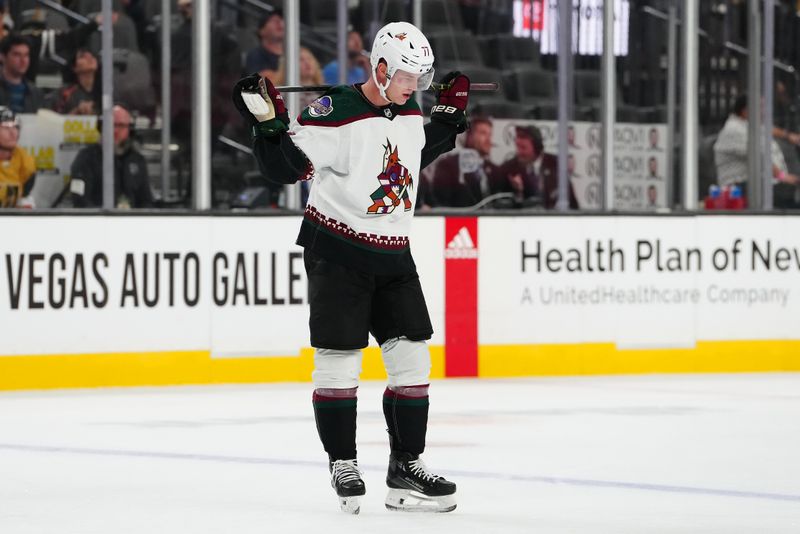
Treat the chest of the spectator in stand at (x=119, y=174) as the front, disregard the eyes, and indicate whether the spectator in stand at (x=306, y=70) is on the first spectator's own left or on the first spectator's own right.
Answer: on the first spectator's own left

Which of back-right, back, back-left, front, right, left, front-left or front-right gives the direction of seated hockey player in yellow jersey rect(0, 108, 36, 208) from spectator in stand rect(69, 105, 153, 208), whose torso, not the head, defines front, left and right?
right

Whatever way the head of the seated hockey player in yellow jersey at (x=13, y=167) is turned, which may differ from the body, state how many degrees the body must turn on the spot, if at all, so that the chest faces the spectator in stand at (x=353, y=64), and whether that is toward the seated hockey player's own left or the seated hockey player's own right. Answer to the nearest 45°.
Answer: approximately 90° to the seated hockey player's own left

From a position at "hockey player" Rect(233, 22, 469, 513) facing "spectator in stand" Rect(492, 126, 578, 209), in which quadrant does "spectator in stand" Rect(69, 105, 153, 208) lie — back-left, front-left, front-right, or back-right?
front-left

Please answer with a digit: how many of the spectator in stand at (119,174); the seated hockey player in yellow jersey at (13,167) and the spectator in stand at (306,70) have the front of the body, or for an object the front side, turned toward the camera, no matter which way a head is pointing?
3

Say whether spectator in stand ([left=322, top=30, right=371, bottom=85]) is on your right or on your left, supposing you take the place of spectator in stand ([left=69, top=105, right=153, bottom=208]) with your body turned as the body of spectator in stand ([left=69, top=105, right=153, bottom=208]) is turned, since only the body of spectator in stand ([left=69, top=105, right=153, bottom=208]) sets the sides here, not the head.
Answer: on your left

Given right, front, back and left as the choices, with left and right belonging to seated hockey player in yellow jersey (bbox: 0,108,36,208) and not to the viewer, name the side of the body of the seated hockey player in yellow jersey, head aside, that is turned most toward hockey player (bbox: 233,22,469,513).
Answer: front

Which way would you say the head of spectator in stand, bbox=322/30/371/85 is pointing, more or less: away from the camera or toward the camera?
toward the camera

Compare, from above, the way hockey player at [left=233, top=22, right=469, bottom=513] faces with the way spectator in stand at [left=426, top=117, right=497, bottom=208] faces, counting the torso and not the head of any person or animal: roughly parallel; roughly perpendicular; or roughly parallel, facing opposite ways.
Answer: roughly parallel

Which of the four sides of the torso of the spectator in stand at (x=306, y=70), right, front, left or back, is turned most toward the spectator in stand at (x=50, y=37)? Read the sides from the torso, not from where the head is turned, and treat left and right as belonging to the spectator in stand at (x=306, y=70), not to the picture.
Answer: right

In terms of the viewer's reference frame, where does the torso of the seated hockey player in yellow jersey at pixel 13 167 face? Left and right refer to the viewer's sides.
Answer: facing the viewer

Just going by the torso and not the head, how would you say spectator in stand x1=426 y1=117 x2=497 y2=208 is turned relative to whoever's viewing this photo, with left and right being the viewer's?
facing the viewer and to the right of the viewer

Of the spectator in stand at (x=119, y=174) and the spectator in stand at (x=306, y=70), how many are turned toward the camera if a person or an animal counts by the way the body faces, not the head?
2

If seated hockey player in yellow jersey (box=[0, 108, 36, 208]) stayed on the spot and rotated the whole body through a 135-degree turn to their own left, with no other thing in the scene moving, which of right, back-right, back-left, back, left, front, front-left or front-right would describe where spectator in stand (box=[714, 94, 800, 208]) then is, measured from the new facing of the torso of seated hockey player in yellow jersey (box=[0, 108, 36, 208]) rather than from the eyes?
front-right
